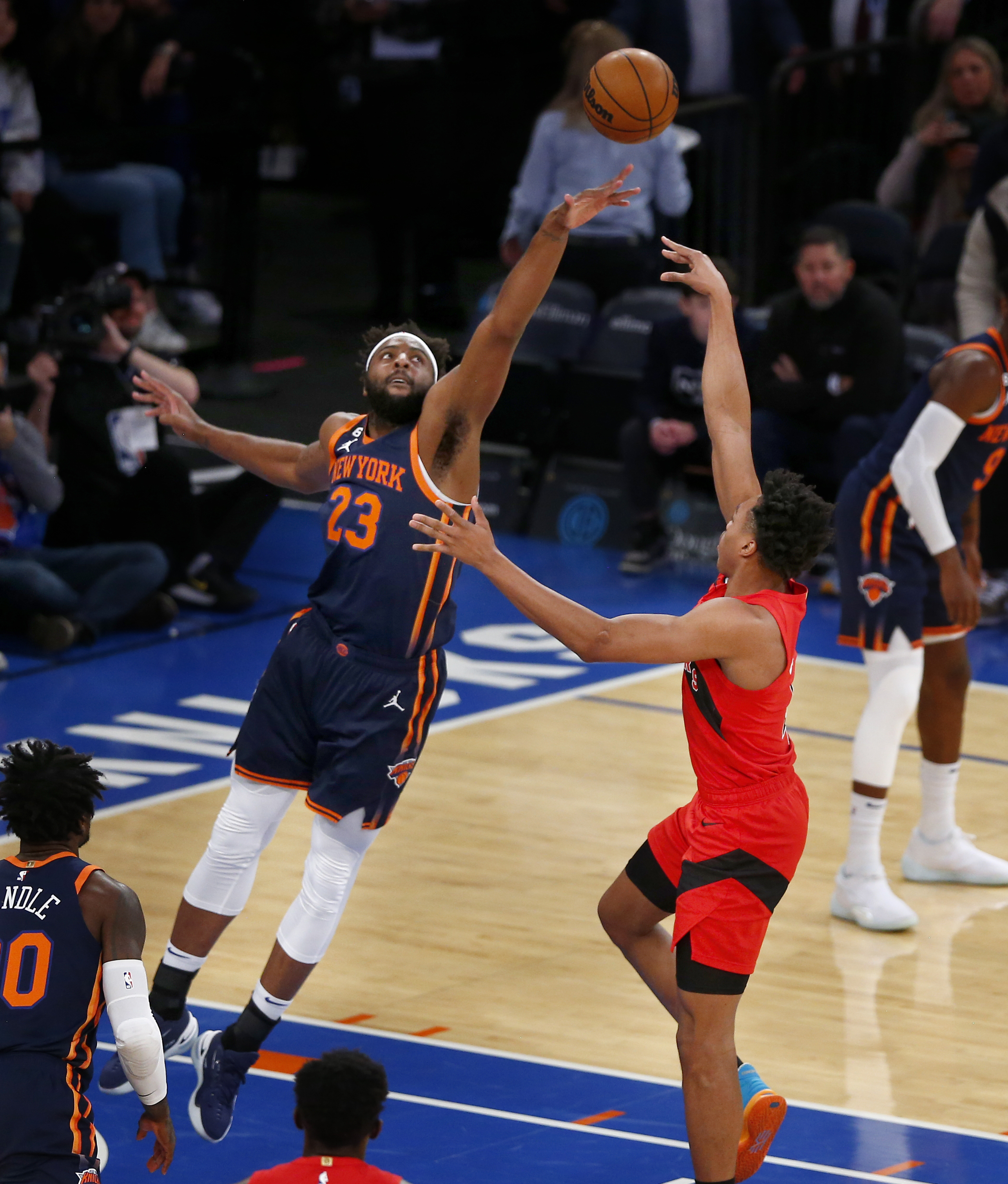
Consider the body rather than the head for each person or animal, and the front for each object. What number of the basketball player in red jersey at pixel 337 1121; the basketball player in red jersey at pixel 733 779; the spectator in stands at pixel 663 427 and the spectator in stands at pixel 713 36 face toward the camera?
2

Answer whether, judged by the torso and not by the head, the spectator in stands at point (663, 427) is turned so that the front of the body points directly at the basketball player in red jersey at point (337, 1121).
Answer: yes

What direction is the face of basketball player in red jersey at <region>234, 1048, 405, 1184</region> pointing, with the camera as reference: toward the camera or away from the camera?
away from the camera

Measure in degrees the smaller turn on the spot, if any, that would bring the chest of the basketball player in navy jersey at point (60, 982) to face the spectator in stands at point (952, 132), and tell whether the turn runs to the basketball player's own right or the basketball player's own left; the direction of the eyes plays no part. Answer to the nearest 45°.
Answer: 0° — they already face them

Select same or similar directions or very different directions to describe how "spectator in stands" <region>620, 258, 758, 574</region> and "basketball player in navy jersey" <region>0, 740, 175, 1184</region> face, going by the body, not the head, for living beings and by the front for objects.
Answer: very different directions

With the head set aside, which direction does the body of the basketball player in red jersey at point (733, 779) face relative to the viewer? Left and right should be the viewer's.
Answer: facing to the left of the viewer
